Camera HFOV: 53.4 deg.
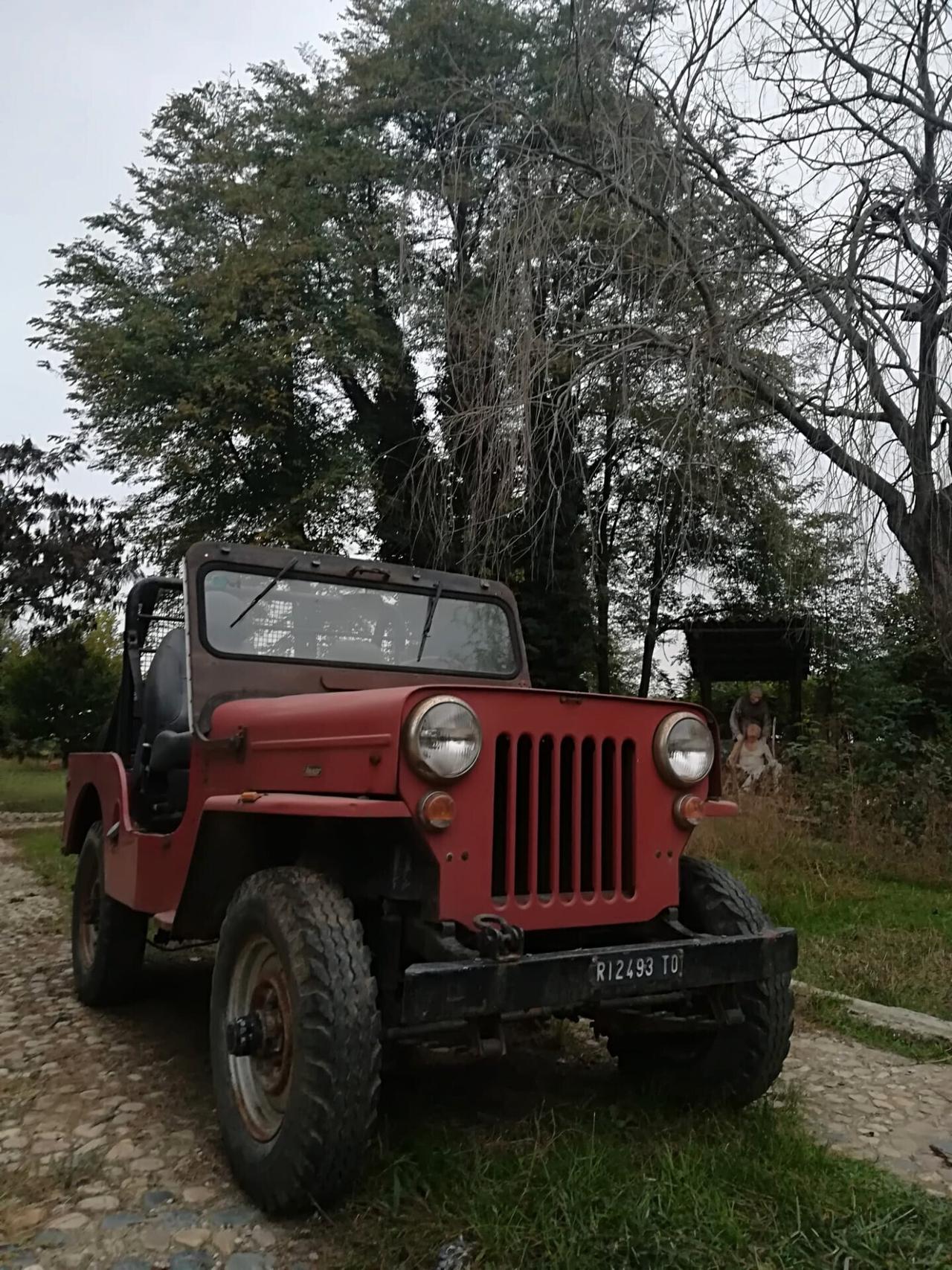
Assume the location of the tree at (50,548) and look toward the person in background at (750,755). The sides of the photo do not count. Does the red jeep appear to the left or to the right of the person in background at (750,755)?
right

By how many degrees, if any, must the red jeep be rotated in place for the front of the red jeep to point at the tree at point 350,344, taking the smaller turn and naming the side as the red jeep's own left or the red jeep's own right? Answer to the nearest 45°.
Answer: approximately 135° to the red jeep's own left

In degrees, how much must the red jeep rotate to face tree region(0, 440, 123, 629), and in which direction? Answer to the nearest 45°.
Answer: approximately 180°

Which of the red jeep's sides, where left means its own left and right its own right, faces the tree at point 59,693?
back

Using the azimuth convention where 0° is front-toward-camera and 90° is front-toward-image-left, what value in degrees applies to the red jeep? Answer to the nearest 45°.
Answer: approximately 315°

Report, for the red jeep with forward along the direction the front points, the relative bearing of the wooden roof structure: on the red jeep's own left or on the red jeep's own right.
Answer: on the red jeep's own left
